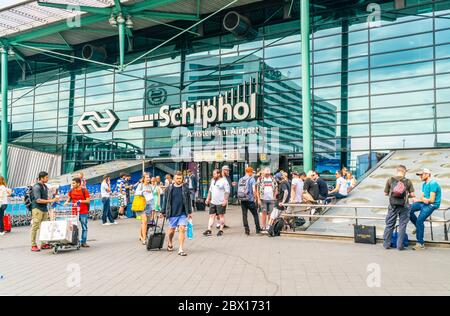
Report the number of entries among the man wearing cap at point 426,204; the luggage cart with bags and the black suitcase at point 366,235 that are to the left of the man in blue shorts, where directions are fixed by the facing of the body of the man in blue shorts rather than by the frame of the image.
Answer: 2

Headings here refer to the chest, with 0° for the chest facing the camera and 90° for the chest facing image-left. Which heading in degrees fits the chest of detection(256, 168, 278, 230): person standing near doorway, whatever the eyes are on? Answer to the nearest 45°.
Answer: approximately 0°

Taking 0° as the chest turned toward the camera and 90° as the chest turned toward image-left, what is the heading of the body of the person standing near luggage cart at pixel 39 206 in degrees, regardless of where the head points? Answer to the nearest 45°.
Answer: approximately 270°

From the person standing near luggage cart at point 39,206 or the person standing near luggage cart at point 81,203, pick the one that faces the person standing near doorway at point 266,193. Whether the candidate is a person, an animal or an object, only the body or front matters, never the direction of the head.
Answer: the person standing near luggage cart at point 39,206
